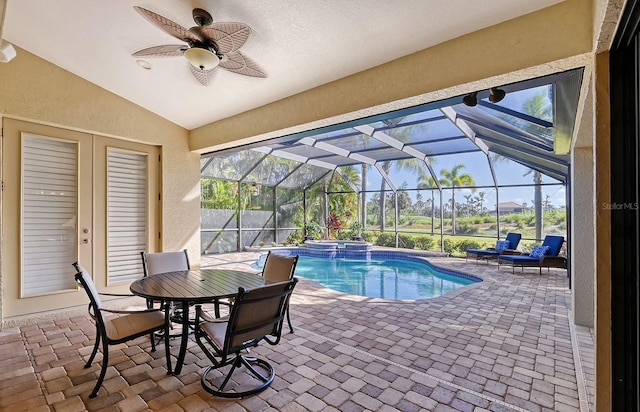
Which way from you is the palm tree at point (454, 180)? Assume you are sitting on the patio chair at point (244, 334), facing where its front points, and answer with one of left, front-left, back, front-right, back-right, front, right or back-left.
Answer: right

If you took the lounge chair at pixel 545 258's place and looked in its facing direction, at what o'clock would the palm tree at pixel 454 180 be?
The palm tree is roughly at 3 o'clock from the lounge chair.

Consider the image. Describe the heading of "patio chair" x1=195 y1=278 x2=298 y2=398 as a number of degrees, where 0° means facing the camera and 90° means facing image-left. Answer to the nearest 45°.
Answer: approximately 135°

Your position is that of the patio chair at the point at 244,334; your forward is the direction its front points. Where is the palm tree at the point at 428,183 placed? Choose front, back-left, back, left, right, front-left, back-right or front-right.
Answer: right

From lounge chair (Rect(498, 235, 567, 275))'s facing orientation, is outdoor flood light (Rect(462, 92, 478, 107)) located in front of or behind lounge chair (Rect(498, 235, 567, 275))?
in front

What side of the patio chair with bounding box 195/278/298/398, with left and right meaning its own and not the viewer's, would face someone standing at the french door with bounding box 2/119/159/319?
front

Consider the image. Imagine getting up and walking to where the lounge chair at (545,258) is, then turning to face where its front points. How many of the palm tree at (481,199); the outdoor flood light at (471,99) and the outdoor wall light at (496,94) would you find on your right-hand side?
1

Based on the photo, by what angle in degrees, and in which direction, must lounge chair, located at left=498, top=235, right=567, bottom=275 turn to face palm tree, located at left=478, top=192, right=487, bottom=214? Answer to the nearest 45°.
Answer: approximately 90° to its right

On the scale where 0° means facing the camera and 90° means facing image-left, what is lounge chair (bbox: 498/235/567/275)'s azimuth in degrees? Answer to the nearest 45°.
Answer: approximately 45°

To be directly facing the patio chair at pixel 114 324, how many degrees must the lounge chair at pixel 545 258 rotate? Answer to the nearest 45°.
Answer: approximately 45° to its left

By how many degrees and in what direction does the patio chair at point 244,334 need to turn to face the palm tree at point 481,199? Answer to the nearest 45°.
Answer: approximately 90° to its right

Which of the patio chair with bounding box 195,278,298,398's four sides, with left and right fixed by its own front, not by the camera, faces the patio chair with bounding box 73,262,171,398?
front

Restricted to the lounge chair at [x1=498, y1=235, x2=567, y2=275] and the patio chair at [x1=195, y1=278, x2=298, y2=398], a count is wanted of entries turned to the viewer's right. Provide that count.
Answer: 0

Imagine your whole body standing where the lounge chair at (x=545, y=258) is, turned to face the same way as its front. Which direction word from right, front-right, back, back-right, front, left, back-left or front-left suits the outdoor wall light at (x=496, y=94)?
front-left

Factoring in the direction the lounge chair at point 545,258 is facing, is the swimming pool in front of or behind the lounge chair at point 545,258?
in front
